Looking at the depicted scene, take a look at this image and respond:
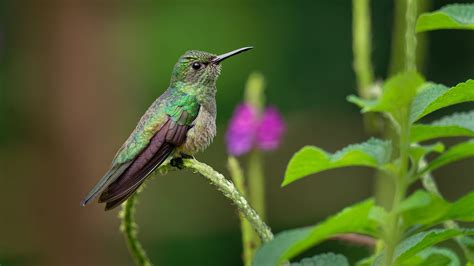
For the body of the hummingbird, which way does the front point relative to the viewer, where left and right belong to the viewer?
facing to the right of the viewer
